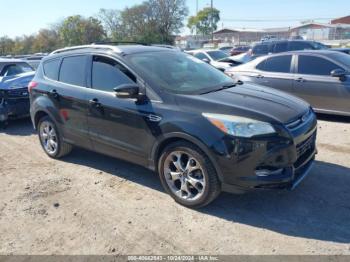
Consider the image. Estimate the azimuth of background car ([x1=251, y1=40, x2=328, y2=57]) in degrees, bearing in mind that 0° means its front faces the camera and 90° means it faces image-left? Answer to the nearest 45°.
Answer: approximately 270°

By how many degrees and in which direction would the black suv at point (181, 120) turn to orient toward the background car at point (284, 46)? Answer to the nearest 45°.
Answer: approximately 90° to its left

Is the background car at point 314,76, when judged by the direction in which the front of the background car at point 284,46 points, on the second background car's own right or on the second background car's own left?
on the second background car's own right

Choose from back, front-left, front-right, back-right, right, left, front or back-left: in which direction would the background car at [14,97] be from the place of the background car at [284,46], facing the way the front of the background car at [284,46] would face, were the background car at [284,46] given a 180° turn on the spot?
front-left

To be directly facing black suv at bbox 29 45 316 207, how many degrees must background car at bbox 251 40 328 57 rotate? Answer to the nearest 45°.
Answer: approximately 90° to its right

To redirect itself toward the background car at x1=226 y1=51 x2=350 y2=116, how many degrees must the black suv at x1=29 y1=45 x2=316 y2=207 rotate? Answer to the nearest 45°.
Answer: approximately 90° to its left

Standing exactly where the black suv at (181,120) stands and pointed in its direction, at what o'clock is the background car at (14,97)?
The background car is roughly at 6 o'clock from the black suv.

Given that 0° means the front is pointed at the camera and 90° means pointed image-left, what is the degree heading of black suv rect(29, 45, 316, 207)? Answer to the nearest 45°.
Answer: approximately 315°

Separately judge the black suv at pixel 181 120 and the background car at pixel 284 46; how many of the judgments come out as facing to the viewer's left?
0
